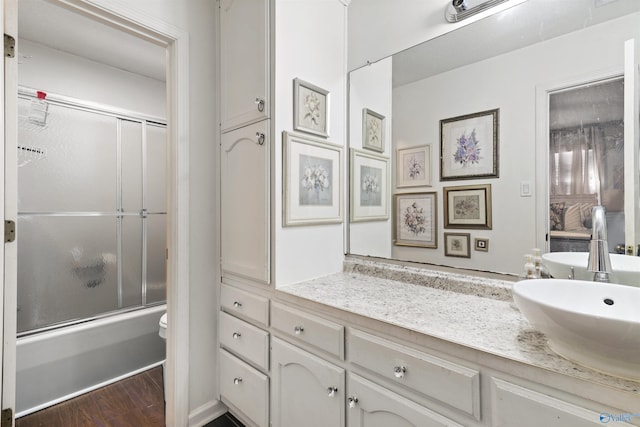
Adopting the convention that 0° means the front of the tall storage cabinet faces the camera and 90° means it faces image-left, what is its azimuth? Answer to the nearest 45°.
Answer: approximately 45°

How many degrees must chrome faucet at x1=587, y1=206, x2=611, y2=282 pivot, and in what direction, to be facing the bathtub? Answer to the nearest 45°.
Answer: approximately 90° to its right

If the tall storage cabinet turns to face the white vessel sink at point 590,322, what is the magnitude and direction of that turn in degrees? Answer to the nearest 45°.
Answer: approximately 90° to its left

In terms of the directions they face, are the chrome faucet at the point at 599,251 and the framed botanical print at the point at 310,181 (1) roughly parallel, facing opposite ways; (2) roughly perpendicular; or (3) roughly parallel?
roughly perpendicular

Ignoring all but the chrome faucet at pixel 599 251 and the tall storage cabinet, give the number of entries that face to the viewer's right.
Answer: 0

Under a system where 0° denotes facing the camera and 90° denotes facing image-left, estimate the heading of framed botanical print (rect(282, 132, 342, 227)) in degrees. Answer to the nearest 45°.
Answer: approximately 315°
